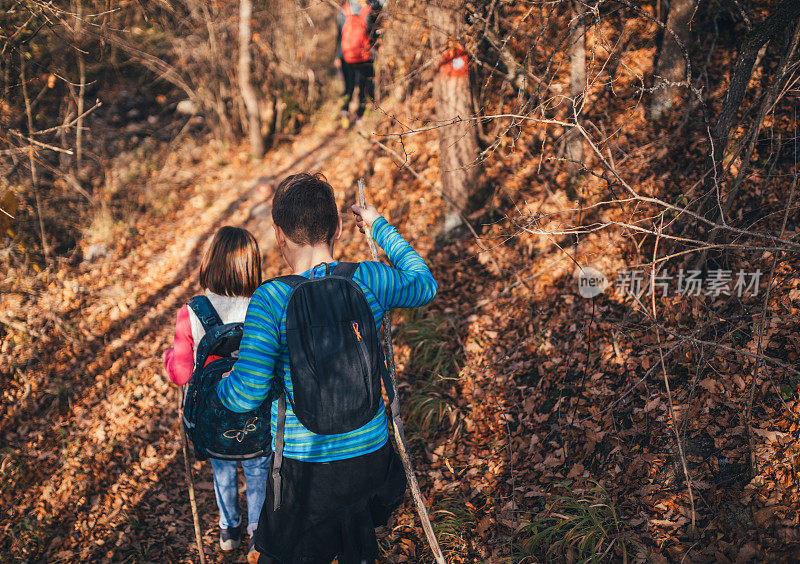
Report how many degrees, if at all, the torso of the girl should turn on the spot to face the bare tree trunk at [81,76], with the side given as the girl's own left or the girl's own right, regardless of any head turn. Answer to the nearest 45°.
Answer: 0° — they already face it

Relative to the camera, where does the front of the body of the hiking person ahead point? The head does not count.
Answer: away from the camera

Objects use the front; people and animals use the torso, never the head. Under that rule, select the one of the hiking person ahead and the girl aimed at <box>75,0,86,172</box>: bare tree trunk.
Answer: the girl

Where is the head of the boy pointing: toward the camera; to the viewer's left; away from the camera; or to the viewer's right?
away from the camera

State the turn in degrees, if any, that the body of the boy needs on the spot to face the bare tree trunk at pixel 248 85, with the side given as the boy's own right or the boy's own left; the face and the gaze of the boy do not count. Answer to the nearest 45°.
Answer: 0° — they already face it

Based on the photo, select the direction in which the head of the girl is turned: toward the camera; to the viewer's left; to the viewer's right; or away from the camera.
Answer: away from the camera

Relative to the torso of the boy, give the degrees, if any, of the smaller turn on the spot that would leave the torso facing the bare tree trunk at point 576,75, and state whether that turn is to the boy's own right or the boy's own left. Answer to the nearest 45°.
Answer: approximately 45° to the boy's own right

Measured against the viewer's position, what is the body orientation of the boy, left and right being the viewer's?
facing away from the viewer

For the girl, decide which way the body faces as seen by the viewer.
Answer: away from the camera

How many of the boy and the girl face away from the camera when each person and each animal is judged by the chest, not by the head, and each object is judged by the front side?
2
